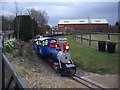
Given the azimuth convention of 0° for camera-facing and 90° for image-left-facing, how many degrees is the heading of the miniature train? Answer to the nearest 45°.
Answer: approximately 315°

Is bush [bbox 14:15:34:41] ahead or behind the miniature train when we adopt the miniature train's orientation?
behind
